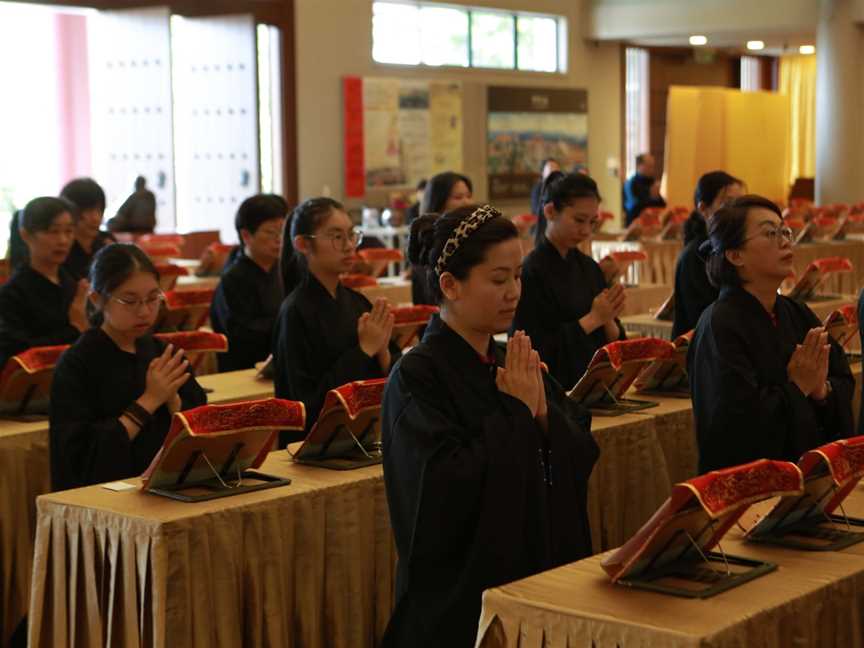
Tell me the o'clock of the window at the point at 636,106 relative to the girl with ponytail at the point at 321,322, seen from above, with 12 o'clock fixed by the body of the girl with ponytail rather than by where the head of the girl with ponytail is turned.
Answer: The window is roughly at 8 o'clock from the girl with ponytail.

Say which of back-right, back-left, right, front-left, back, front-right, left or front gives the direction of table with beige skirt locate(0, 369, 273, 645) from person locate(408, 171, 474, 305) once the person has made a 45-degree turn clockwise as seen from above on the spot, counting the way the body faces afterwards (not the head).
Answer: front-right

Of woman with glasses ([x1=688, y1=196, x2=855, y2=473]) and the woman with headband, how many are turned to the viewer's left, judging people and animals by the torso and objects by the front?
0

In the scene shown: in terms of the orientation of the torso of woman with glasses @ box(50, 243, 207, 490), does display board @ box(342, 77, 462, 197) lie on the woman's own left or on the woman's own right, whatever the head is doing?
on the woman's own left

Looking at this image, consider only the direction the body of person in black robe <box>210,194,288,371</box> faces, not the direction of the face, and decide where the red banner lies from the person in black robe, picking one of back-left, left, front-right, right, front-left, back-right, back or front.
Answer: back-left

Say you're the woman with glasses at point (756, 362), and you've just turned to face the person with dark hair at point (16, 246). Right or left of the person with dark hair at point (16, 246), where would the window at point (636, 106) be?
right

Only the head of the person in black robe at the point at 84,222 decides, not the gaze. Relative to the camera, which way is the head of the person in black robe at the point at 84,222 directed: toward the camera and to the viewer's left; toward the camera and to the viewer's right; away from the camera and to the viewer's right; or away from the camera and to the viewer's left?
toward the camera and to the viewer's right

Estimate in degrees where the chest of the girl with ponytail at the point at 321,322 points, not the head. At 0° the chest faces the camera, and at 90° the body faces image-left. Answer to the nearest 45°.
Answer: approximately 315°

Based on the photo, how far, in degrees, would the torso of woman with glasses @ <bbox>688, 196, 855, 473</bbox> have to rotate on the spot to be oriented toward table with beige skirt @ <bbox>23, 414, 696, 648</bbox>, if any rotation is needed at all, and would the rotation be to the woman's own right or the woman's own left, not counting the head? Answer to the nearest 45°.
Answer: approximately 90° to the woman's own right

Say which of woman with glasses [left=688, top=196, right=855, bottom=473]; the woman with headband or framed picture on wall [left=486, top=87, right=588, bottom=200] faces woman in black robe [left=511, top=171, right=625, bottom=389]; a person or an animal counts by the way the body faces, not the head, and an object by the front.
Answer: the framed picture on wall
